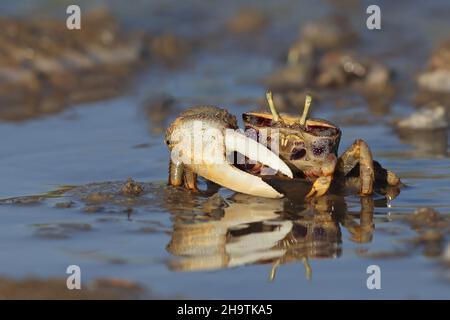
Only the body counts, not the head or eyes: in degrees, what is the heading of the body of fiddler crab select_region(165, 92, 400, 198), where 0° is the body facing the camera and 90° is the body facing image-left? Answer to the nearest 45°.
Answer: approximately 0°
